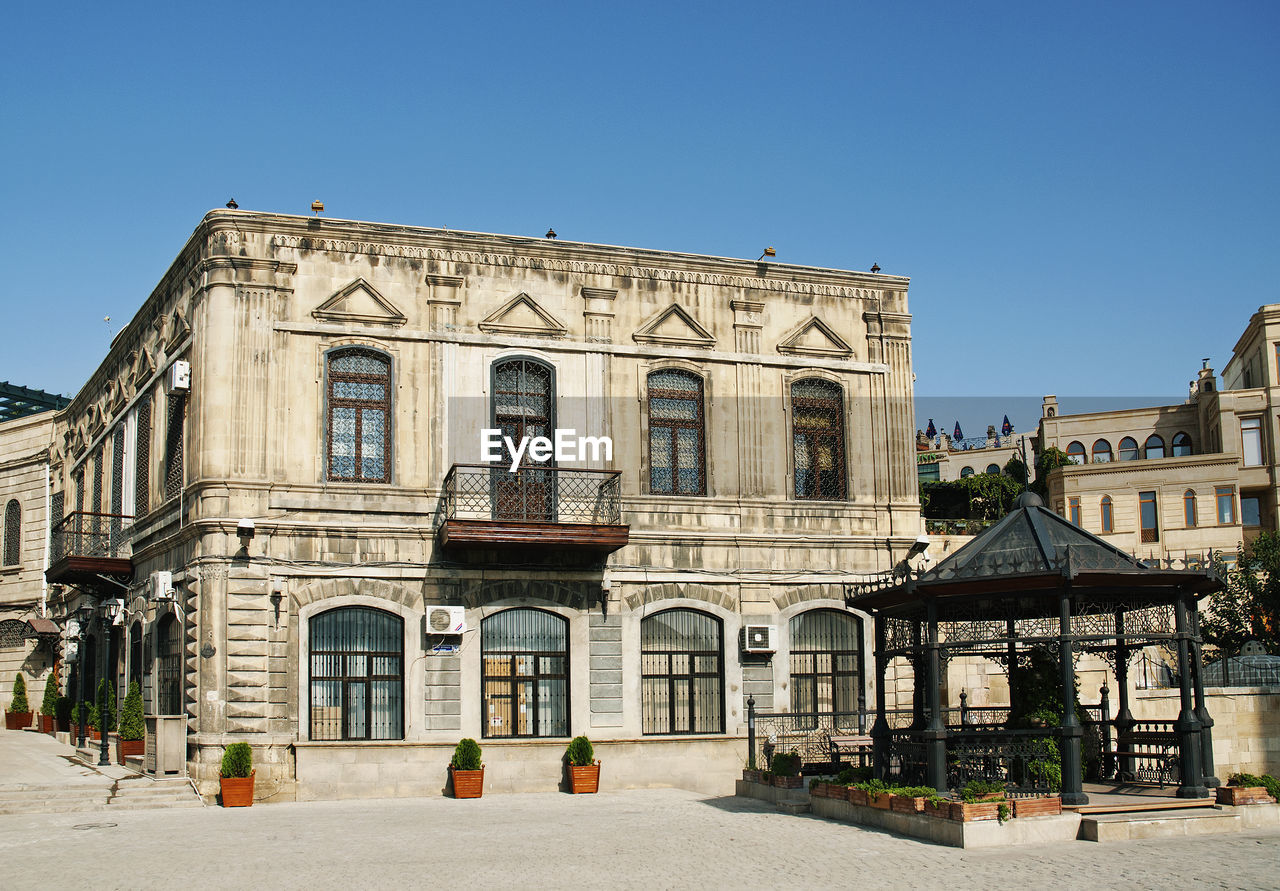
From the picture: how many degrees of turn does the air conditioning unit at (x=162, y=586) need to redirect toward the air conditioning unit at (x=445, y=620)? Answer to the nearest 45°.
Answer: approximately 135° to its left

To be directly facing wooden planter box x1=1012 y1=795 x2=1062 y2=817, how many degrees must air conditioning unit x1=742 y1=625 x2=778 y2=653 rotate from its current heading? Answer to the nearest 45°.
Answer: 0° — it already faces it

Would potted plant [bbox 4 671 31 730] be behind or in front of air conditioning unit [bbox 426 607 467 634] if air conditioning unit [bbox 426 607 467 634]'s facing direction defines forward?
behind

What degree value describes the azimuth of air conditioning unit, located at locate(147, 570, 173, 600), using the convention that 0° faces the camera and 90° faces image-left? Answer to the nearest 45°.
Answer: approximately 90°

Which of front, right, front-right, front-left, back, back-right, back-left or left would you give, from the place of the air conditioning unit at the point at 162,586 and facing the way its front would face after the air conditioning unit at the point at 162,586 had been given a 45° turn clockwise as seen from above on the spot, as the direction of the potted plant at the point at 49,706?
front-right
